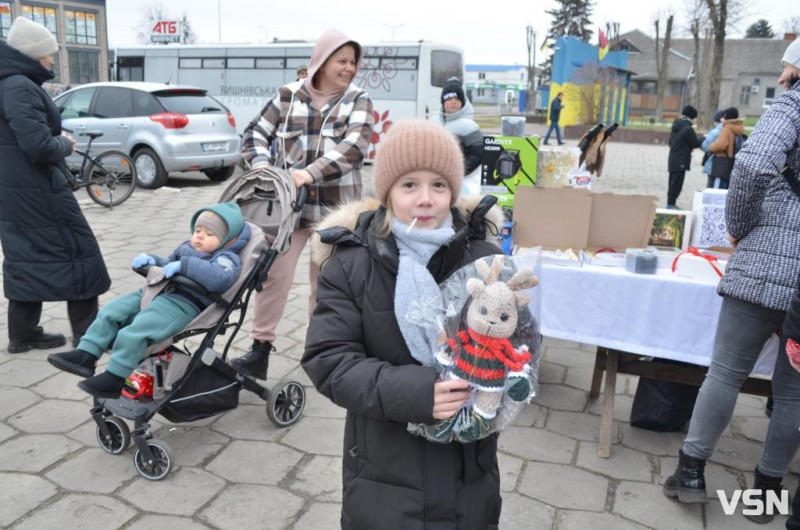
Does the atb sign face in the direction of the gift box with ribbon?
yes

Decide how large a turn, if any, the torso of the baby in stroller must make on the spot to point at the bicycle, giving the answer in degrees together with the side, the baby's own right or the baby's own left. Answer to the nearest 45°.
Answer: approximately 135° to the baby's own right

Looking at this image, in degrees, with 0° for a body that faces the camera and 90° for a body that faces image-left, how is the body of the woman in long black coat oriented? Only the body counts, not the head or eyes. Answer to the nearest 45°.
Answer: approximately 270°

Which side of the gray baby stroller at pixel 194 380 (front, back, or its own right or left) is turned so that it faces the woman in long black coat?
right

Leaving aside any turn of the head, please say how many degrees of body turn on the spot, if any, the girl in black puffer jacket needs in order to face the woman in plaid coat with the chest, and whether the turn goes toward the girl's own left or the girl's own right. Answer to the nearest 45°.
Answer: approximately 180°

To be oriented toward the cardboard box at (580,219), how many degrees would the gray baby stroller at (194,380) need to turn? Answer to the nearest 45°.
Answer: approximately 135° to its left

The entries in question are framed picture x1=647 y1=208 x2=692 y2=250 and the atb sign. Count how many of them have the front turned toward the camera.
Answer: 2
